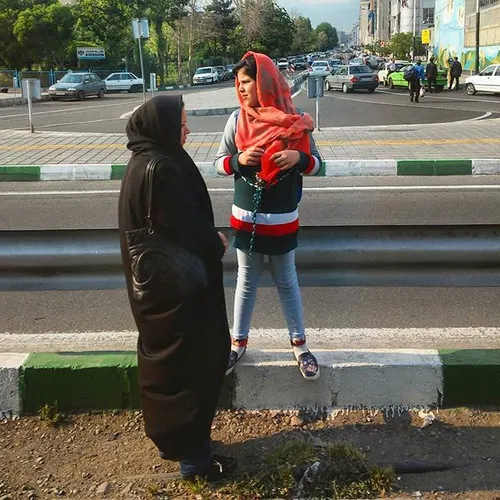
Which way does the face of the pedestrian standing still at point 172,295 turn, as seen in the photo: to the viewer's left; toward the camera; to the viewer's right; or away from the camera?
to the viewer's right

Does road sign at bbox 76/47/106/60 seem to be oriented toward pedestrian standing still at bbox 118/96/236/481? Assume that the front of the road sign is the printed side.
yes

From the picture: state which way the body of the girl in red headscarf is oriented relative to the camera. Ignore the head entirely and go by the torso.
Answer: toward the camera

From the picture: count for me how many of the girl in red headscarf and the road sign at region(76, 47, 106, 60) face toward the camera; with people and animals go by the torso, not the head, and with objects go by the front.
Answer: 2

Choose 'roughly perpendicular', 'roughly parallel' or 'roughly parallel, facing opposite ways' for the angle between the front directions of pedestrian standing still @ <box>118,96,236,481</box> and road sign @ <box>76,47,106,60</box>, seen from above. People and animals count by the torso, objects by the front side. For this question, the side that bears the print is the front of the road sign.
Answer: roughly perpendicular

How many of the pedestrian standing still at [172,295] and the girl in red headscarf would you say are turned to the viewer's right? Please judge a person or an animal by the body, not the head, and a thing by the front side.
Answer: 1

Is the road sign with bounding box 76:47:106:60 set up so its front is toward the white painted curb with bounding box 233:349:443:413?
yes

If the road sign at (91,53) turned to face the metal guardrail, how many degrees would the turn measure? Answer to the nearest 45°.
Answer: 0° — it already faces it

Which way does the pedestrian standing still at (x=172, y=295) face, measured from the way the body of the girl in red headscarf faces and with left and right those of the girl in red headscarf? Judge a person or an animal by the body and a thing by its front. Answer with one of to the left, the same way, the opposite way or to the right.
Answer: to the left
